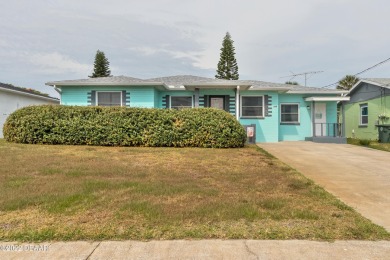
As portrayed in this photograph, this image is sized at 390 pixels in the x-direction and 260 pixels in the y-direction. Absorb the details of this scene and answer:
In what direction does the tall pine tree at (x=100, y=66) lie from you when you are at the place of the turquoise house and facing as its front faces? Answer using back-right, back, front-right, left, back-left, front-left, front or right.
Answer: back-right

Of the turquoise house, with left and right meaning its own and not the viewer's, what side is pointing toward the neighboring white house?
right

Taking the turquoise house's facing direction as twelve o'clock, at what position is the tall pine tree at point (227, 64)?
The tall pine tree is roughly at 6 o'clock from the turquoise house.

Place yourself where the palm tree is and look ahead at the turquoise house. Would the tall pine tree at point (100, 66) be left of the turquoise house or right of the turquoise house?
right

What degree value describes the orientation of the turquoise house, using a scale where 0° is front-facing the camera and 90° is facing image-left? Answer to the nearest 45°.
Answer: approximately 0°

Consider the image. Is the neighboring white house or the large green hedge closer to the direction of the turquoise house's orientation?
the large green hedge

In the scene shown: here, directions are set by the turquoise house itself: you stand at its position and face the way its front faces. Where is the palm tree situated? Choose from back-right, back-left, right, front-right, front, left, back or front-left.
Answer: back-left
